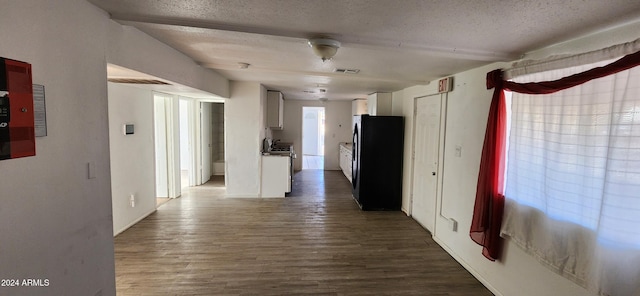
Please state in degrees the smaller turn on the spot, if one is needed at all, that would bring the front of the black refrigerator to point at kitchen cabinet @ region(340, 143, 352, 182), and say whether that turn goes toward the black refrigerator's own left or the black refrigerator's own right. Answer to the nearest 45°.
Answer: approximately 90° to the black refrigerator's own right

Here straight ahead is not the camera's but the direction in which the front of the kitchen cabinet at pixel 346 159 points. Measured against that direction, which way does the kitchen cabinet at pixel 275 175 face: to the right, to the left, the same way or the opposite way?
the opposite way

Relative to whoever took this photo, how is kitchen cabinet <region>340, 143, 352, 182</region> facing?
facing to the left of the viewer

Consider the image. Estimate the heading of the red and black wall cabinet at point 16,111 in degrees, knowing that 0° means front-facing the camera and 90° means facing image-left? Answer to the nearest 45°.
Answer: approximately 315°

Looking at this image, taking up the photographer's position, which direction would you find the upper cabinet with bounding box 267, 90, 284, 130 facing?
facing to the right of the viewer

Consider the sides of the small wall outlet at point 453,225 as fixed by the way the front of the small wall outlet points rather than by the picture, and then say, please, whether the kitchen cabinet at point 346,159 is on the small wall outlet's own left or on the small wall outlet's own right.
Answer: on the small wall outlet's own right

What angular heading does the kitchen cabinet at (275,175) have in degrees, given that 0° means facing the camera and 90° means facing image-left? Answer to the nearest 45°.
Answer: approximately 270°

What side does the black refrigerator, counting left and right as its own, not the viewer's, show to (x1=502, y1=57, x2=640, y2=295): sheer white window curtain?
left

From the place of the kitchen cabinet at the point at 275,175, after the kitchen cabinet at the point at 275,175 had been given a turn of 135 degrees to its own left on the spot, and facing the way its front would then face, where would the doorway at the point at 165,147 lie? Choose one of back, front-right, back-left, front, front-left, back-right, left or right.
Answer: front-left

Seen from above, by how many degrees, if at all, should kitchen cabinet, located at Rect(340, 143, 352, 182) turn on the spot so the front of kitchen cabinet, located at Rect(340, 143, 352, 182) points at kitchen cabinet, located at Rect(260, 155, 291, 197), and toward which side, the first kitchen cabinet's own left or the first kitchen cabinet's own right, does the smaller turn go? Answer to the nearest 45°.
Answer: approximately 45° to the first kitchen cabinet's own left

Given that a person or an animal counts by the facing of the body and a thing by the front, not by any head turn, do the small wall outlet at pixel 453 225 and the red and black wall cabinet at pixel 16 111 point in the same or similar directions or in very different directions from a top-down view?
very different directions

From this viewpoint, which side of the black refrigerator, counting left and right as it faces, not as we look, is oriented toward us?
left

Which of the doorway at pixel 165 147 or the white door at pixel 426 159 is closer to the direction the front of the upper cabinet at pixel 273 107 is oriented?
the white door
